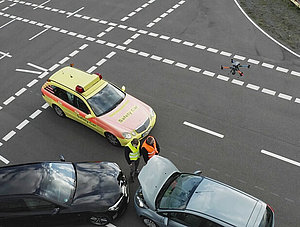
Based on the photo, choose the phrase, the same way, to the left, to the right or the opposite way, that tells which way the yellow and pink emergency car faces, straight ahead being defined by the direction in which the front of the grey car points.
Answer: the opposite way

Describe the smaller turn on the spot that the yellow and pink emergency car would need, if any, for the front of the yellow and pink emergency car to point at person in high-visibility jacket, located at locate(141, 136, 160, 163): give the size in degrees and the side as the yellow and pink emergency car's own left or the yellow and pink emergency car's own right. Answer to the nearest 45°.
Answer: approximately 45° to the yellow and pink emergency car's own right

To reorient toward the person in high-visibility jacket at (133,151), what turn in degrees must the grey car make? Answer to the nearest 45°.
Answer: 0° — it already faces them

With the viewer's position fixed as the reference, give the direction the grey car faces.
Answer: facing away from the viewer and to the left of the viewer
